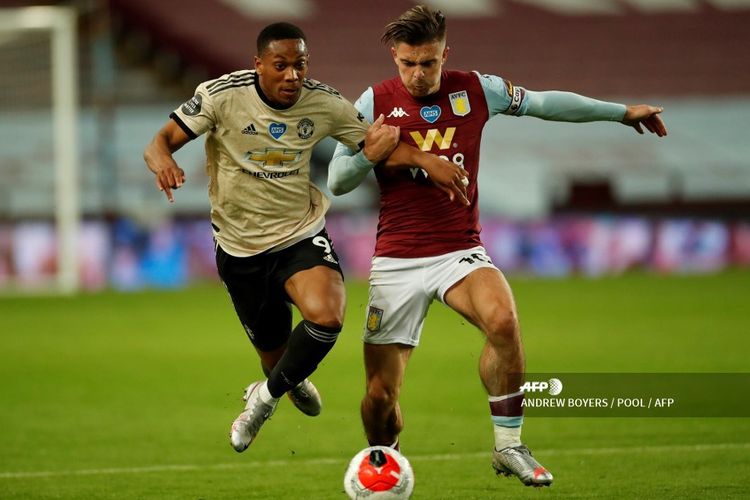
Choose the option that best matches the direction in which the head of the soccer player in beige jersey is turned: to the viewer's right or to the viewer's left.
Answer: to the viewer's right

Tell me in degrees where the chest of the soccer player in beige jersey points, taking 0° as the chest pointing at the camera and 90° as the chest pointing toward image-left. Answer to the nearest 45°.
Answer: approximately 0°

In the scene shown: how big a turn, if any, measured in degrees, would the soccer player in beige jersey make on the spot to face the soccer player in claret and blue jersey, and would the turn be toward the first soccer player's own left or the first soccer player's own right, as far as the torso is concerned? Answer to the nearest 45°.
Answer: approximately 90° to the first soccer player's own left
